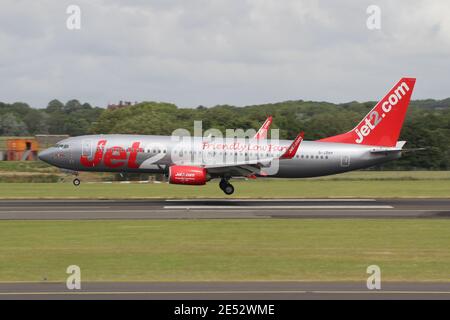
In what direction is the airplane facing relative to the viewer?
to the viewer's left
